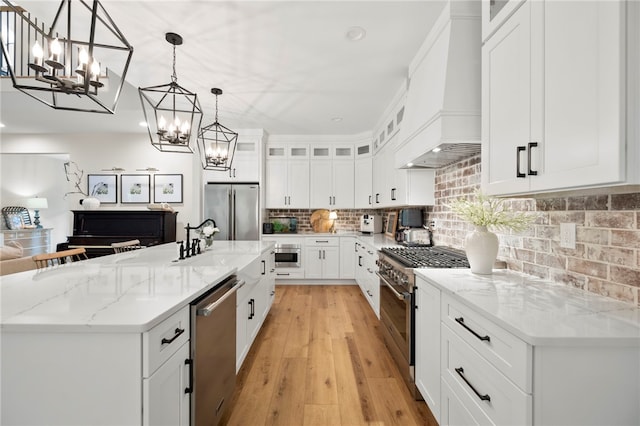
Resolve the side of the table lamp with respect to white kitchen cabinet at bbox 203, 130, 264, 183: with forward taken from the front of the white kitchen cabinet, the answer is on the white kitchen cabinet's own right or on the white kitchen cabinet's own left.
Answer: on the white kitchen cabinet's own right

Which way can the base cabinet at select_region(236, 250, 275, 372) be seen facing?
to the viewer's right

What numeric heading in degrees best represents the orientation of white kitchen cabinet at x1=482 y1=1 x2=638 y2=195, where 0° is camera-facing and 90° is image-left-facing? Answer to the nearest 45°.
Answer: approximately 45°

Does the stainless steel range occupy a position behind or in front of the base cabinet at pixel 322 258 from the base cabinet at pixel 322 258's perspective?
in front

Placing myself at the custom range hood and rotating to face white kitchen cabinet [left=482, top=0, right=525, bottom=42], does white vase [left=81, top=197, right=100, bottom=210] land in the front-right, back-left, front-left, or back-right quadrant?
back-right

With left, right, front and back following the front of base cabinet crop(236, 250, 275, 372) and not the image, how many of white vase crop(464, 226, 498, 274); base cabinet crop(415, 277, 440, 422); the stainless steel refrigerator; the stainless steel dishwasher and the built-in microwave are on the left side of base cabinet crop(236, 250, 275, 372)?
2

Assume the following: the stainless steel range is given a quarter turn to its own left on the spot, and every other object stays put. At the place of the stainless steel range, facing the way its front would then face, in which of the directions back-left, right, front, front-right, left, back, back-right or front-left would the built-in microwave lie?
back-right

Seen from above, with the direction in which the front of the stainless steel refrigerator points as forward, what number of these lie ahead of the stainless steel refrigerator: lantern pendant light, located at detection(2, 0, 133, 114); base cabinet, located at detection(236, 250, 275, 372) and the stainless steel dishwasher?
3

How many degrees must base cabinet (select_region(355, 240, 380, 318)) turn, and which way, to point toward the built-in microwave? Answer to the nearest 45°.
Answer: approximately 45° to its right

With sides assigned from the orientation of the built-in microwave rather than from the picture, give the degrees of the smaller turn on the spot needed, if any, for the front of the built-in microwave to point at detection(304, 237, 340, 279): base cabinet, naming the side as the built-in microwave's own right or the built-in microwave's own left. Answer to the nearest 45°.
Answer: approximately 90° to the built-in microwave's own left

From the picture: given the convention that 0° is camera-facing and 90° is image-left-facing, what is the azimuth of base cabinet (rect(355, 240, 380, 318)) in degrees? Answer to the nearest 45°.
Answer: approximately 90°

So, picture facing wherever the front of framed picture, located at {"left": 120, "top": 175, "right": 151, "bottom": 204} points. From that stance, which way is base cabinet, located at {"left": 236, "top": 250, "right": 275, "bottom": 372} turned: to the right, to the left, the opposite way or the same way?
to the left

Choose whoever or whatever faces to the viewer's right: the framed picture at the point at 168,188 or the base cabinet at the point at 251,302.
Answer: the base cabinet

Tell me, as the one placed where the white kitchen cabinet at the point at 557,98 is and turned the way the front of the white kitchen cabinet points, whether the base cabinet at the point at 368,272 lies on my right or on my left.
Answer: on my right

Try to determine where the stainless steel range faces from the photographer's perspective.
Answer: facing to the left of the viewer

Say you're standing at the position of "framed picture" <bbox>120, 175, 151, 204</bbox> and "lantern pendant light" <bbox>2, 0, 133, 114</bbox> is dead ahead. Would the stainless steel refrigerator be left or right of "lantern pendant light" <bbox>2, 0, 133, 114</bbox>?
left
